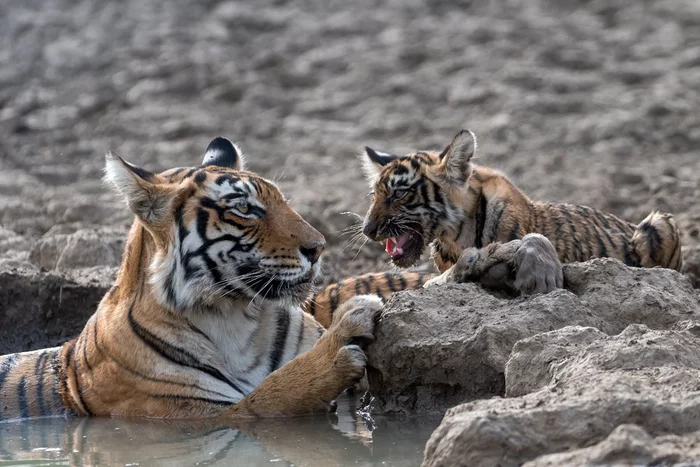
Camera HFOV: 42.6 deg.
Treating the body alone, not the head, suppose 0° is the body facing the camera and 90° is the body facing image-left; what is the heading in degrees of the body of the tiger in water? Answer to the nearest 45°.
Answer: approximately 270°

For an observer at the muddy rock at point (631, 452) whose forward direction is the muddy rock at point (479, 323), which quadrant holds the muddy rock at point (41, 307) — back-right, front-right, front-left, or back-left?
front-left

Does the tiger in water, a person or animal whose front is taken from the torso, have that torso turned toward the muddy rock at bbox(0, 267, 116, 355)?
no

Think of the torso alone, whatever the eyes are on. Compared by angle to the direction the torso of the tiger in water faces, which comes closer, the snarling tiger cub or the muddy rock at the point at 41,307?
the snarling tiger cub

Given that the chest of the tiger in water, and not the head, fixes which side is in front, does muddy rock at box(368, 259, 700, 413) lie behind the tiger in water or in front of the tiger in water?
in front

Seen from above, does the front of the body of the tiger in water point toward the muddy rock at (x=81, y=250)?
no

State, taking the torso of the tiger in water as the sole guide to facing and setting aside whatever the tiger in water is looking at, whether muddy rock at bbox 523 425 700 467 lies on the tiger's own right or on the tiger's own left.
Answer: on the tiger's own right
